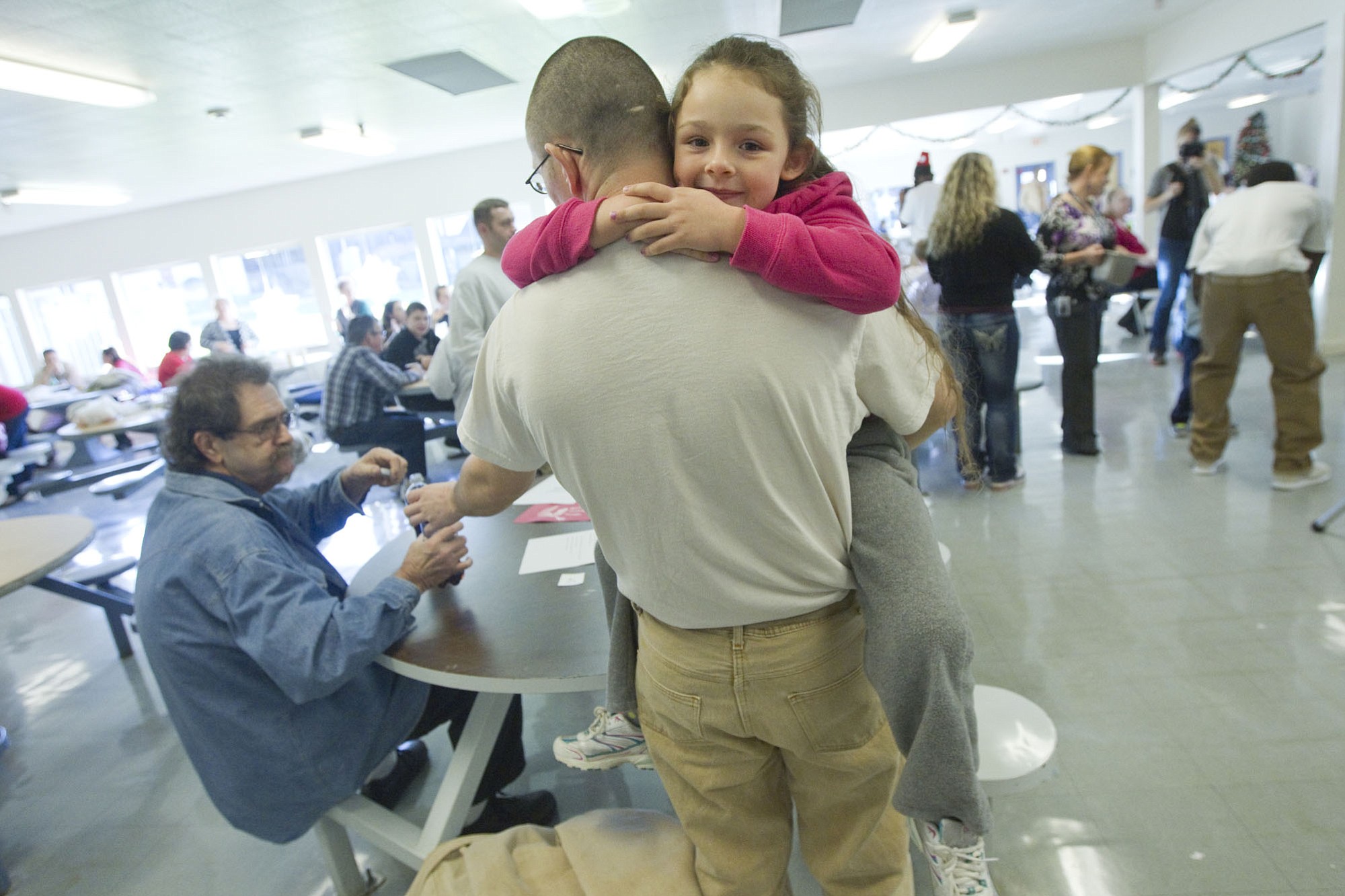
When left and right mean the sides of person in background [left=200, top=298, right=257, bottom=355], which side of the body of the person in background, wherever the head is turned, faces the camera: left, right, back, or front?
front

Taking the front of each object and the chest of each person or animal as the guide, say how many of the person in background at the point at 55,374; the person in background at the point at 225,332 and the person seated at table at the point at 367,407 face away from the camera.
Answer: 0

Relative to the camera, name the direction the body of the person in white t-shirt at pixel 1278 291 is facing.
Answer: away from the camera

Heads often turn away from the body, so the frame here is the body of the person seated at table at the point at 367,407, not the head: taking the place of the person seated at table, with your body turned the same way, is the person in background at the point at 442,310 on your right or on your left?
on your left

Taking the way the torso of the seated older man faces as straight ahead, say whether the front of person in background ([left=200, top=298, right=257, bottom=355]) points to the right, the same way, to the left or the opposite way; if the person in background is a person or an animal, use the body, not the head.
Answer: to the right

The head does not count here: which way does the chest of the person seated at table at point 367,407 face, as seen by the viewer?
to the viewer's right

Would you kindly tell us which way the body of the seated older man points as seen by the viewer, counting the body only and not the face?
to the viewer's right

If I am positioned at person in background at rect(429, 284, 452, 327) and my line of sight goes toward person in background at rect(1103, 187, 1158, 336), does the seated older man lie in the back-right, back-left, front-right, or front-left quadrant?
front-right

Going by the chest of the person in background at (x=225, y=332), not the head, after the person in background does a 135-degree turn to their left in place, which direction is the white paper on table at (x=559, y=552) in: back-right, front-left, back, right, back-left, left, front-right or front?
back-right

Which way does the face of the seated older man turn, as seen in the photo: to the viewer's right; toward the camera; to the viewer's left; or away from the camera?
to the viewer's right

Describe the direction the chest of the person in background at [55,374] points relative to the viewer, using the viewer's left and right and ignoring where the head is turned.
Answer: facing the viewer

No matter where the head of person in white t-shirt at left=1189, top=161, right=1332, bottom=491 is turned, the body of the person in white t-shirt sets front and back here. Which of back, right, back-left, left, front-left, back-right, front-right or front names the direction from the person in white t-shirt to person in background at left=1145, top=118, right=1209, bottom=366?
front

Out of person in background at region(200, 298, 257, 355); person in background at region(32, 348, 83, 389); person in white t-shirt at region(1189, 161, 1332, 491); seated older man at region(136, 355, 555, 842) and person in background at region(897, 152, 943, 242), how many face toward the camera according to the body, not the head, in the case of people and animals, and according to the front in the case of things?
2

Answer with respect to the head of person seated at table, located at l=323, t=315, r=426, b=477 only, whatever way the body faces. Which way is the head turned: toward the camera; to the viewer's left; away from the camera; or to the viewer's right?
to the viewer's right
